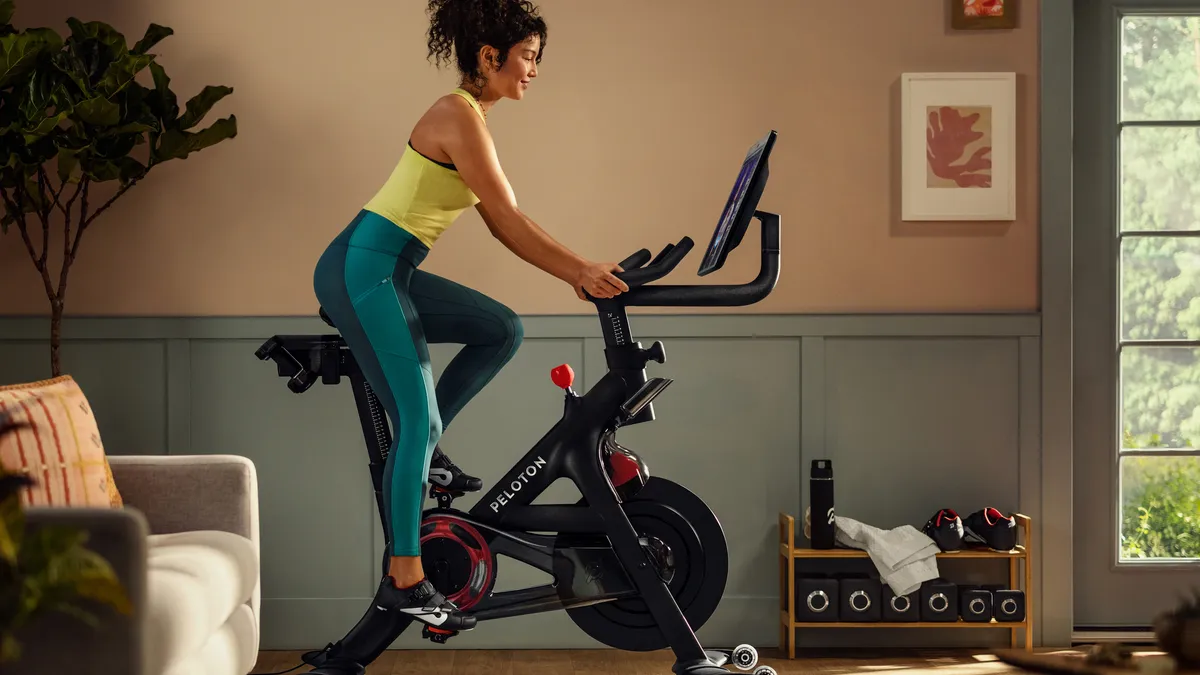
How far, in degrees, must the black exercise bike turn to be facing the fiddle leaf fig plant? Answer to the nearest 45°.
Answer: approximately 180°

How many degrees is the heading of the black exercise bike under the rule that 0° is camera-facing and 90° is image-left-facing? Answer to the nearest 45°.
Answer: approximately 270°

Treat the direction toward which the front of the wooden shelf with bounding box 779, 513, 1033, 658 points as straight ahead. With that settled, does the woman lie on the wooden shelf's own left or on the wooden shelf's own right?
on the wooden shelf's own right

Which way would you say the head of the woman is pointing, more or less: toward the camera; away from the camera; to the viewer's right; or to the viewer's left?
to the viewer's right

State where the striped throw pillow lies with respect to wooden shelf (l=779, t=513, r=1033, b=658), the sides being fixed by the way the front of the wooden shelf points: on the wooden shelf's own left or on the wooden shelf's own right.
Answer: on the wooden shelf's own right

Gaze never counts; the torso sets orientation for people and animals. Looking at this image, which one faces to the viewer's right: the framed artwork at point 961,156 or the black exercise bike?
the black exercise bike

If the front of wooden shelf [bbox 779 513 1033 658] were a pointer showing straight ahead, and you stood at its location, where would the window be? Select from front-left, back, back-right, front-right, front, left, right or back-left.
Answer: back-left

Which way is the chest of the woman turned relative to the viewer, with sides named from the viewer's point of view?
facing to the right of the viewer

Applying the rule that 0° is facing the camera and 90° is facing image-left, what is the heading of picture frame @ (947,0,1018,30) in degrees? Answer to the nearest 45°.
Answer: approximately 0°
